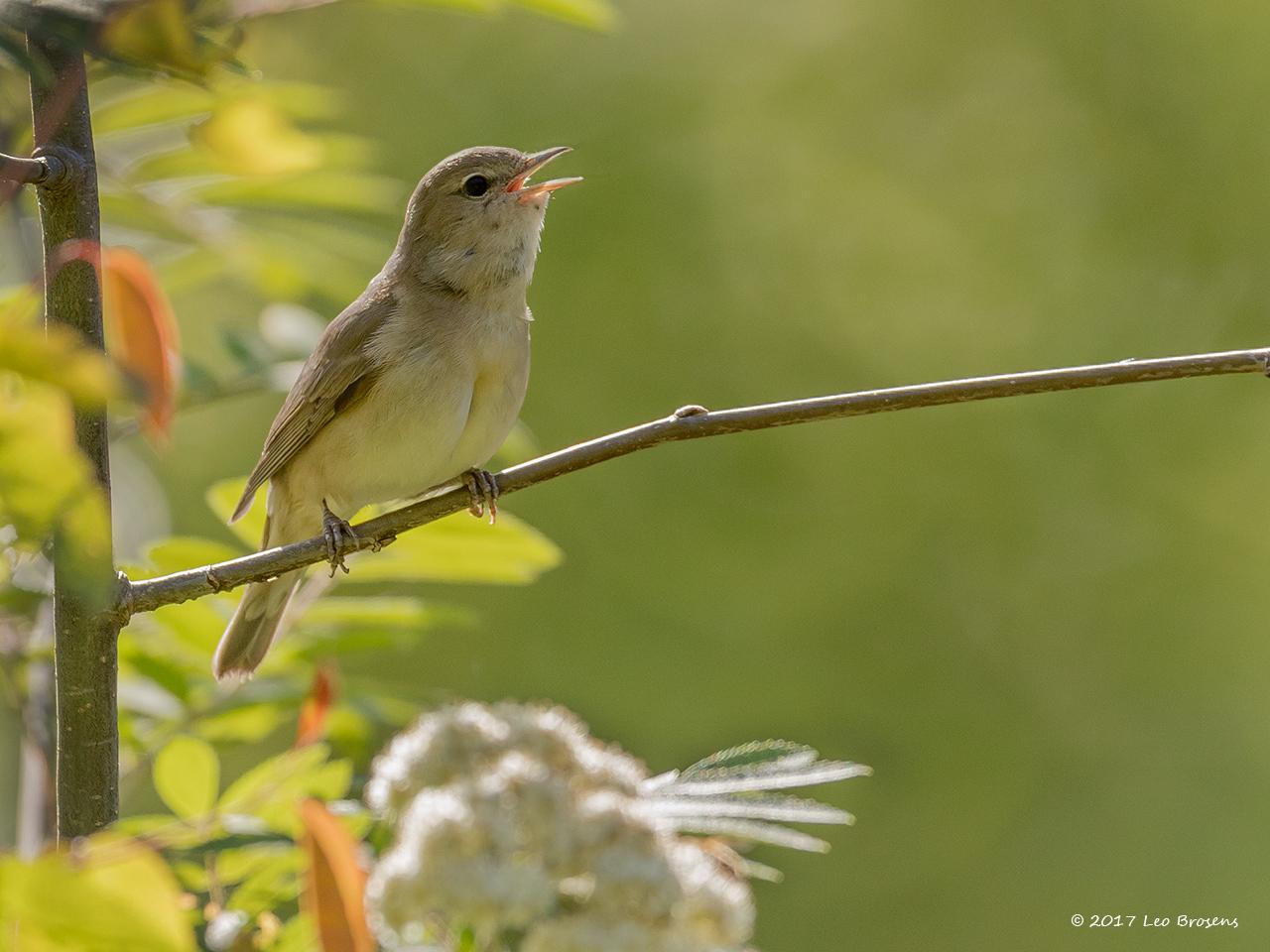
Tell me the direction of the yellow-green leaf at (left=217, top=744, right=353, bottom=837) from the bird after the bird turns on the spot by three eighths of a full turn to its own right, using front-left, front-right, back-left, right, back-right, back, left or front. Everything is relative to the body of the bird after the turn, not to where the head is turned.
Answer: left

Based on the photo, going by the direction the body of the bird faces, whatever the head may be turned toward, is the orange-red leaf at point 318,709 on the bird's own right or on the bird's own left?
on the bird's own right

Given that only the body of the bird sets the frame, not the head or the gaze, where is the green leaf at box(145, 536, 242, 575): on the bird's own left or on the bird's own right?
on the bird's own right

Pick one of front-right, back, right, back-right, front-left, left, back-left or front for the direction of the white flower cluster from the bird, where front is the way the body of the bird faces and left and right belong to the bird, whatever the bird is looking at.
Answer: front-right
